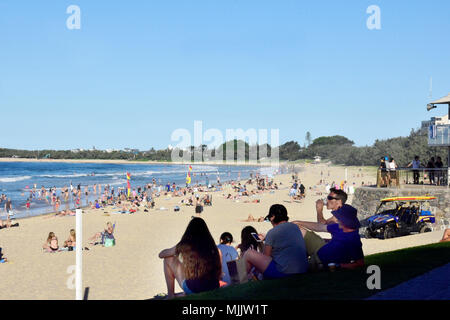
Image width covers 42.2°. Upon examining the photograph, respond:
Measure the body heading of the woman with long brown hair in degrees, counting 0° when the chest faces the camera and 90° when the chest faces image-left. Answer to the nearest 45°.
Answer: approximately 135°

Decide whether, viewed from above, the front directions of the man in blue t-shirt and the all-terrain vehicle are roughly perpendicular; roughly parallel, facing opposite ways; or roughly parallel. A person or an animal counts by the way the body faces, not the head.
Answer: roughly perpendicular

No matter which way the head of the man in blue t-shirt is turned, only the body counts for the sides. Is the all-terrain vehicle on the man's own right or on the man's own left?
on the man's own right

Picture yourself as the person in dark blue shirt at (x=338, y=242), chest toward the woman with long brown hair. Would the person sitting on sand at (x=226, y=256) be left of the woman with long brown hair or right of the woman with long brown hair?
right

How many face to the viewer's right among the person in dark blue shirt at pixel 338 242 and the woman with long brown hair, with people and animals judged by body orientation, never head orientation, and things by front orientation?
0

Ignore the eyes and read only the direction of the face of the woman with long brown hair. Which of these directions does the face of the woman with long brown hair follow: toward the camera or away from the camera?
away from the camera

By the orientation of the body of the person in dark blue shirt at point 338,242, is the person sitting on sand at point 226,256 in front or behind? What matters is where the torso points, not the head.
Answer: in front

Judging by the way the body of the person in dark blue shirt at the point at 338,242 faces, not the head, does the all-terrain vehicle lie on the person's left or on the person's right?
on the person's right

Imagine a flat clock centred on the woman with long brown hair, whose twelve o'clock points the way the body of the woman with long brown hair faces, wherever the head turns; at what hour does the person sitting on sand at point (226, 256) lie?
The person sitting on sand is roughly at 2 o'clock from the woman with long brown hair.

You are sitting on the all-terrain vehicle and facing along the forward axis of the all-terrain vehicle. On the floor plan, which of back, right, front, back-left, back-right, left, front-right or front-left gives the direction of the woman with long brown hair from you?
front-left

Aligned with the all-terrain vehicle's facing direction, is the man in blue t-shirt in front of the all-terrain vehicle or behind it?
in front
